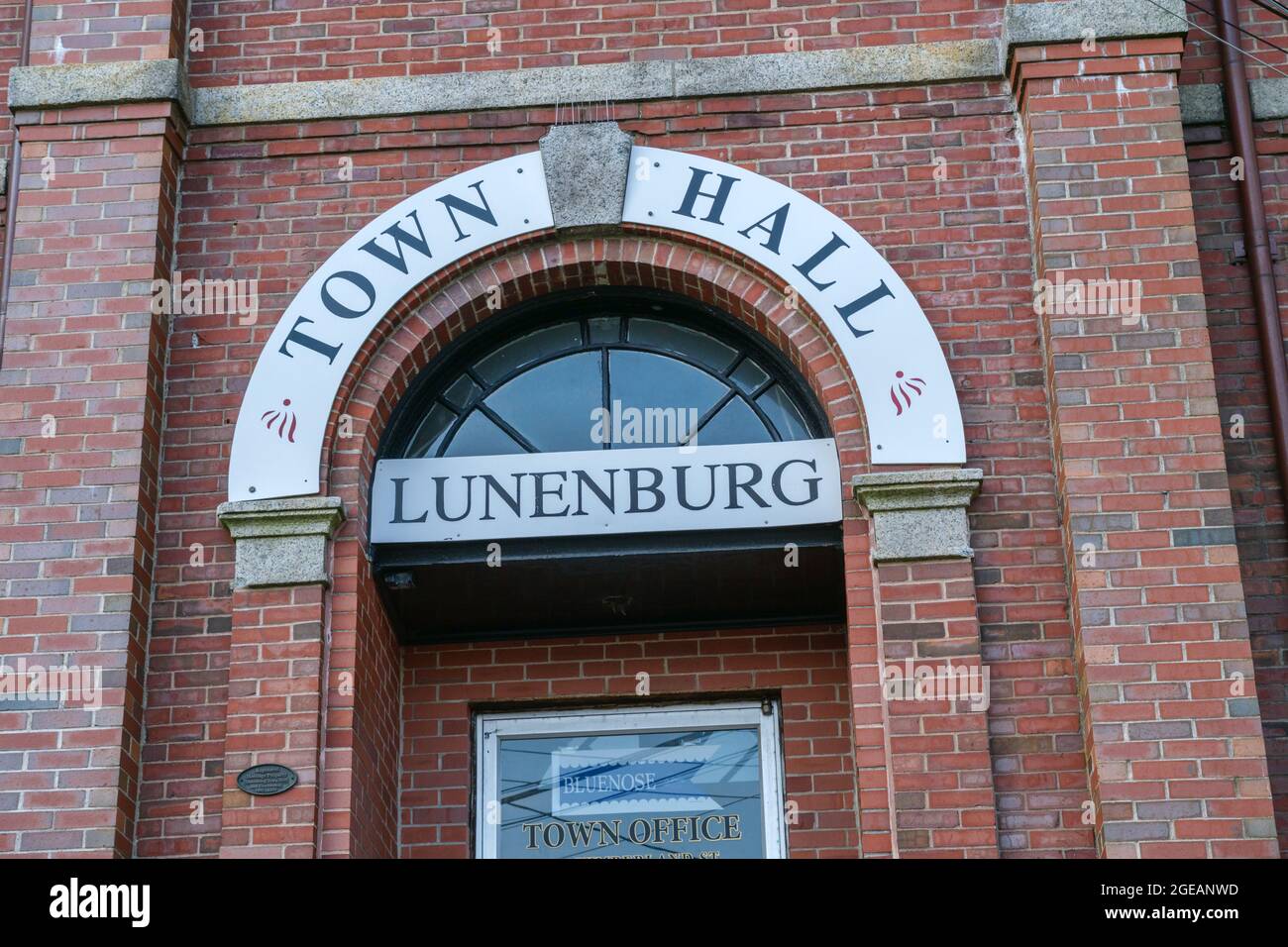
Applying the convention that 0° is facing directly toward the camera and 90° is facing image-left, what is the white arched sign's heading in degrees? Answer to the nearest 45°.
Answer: approximately 0°

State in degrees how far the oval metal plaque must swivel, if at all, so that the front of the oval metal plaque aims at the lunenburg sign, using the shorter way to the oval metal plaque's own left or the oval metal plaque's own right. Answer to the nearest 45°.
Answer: approximately 90° to the oval metal plaque's own left

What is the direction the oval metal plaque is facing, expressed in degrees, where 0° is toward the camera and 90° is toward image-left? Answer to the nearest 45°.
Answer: approximately 0°

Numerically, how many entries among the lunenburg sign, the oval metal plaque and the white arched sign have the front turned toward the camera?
3

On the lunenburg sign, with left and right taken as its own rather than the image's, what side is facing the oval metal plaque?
right
